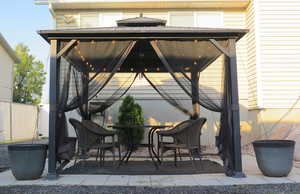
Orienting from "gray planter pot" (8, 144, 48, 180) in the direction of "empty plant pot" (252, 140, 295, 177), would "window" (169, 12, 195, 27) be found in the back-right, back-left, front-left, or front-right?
front-left

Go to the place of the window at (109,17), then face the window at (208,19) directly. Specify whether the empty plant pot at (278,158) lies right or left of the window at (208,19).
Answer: right

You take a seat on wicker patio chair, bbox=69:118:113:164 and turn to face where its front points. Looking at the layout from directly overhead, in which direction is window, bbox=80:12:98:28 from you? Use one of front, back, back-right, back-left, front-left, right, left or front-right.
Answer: left

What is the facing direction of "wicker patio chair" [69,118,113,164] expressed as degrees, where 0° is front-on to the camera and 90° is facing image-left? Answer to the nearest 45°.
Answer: approximately 270°

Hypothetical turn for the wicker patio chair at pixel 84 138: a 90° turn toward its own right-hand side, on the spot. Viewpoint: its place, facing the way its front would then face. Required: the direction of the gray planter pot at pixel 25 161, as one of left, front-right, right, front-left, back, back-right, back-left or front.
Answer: front-right

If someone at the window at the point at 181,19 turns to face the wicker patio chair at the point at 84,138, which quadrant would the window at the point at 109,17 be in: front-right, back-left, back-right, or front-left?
front-right

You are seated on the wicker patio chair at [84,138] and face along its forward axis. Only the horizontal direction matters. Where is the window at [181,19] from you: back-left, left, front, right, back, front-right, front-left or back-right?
front-left

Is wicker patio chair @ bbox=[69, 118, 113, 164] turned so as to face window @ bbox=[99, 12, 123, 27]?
no

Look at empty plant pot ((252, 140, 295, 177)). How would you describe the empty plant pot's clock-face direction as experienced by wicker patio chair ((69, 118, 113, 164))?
The empty plant pot is roughly at 1 o'clock from the wicker patio chair.

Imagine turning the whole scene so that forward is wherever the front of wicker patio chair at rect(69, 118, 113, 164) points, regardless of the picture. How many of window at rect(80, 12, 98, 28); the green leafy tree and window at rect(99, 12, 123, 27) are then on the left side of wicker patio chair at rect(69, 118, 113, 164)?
3

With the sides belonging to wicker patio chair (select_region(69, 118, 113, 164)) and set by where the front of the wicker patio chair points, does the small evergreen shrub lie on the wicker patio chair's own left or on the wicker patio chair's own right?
on the wicker patio chair's own left

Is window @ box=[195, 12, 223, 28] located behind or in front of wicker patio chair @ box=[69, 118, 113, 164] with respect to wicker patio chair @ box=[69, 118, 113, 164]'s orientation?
in front

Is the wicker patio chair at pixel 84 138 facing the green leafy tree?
no
